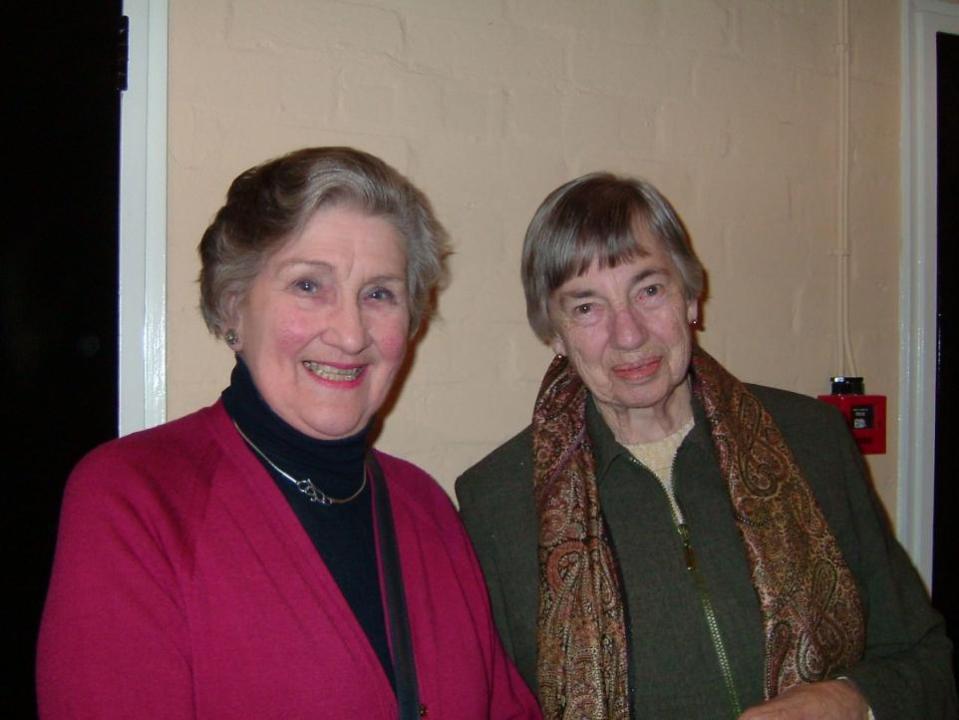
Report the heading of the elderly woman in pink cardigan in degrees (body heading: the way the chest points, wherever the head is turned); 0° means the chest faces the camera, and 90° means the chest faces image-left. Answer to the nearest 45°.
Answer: approximately 315°

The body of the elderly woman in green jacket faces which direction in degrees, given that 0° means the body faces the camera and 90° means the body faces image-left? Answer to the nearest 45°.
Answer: approximately 0°

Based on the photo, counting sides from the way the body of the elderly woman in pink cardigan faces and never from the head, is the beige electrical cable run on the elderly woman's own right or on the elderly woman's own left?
on the elderly woman's own left

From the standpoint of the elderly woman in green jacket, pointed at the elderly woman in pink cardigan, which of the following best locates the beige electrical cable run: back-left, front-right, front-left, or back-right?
back-right

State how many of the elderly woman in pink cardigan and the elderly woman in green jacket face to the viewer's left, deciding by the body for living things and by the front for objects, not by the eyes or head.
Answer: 0

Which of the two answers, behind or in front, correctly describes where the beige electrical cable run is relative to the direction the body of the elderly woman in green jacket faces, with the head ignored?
behind
